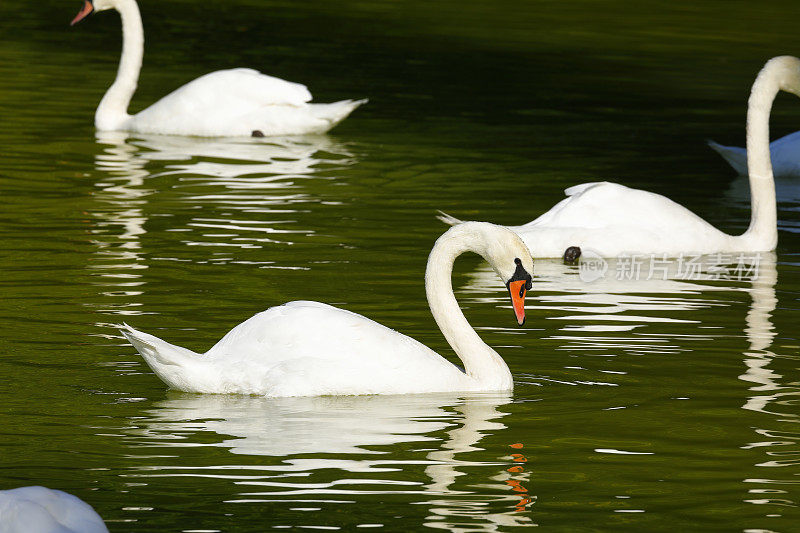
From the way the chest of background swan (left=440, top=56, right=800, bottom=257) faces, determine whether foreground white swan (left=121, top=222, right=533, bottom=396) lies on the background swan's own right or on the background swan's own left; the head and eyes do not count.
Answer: on the background swan's own right

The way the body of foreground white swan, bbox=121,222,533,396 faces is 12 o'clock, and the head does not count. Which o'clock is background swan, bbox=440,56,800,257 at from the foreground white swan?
The background swan is roughly at 10 o'clock from the foreground white swan.

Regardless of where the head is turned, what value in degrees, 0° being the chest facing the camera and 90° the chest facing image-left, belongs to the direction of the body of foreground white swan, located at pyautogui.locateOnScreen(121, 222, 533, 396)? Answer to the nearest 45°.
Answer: approximately 270°

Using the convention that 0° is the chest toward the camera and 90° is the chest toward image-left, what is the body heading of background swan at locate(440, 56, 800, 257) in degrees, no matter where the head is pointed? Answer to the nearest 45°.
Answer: approximately 270°

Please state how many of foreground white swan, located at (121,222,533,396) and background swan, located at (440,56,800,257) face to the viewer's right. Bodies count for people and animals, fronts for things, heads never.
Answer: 2
